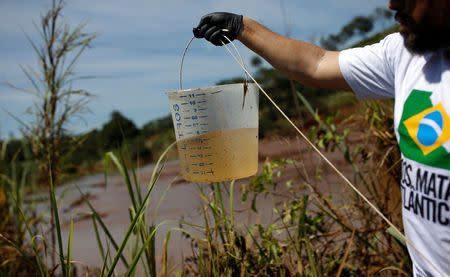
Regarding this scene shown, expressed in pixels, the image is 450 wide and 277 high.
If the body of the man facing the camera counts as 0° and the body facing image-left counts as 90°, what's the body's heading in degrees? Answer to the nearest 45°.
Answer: approximately 45°
